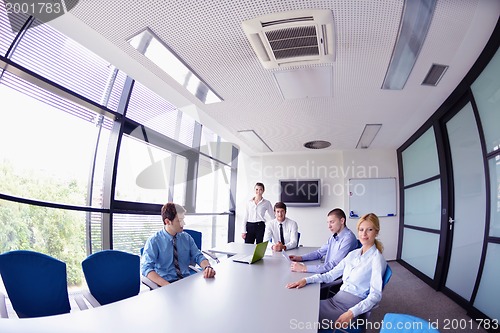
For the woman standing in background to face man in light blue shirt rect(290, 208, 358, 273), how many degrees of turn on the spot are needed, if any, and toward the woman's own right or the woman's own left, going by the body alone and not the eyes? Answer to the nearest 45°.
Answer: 0° — they already face them

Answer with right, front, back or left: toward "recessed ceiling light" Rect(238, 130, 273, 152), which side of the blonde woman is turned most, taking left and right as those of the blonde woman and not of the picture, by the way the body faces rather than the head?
right

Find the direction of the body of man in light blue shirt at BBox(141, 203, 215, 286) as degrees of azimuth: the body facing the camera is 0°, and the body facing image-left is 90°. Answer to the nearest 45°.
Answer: approximately 315°

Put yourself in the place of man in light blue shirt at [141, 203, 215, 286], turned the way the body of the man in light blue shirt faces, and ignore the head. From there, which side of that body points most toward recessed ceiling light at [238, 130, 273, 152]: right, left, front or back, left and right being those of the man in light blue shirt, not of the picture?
left

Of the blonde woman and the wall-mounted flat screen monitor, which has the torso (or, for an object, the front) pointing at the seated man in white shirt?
the wall-mounted flat screen monitor

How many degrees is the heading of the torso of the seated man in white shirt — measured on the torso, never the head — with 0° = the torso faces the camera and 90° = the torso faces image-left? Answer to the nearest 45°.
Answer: approximately 0°

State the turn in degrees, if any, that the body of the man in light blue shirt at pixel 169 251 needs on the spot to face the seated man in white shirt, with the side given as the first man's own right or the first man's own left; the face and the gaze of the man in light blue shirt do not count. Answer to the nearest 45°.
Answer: approximately 90° to the first man's own left

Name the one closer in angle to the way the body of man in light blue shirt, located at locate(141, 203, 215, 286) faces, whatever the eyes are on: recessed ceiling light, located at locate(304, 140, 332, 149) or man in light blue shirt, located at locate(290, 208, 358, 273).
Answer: the man in light blue shirt
